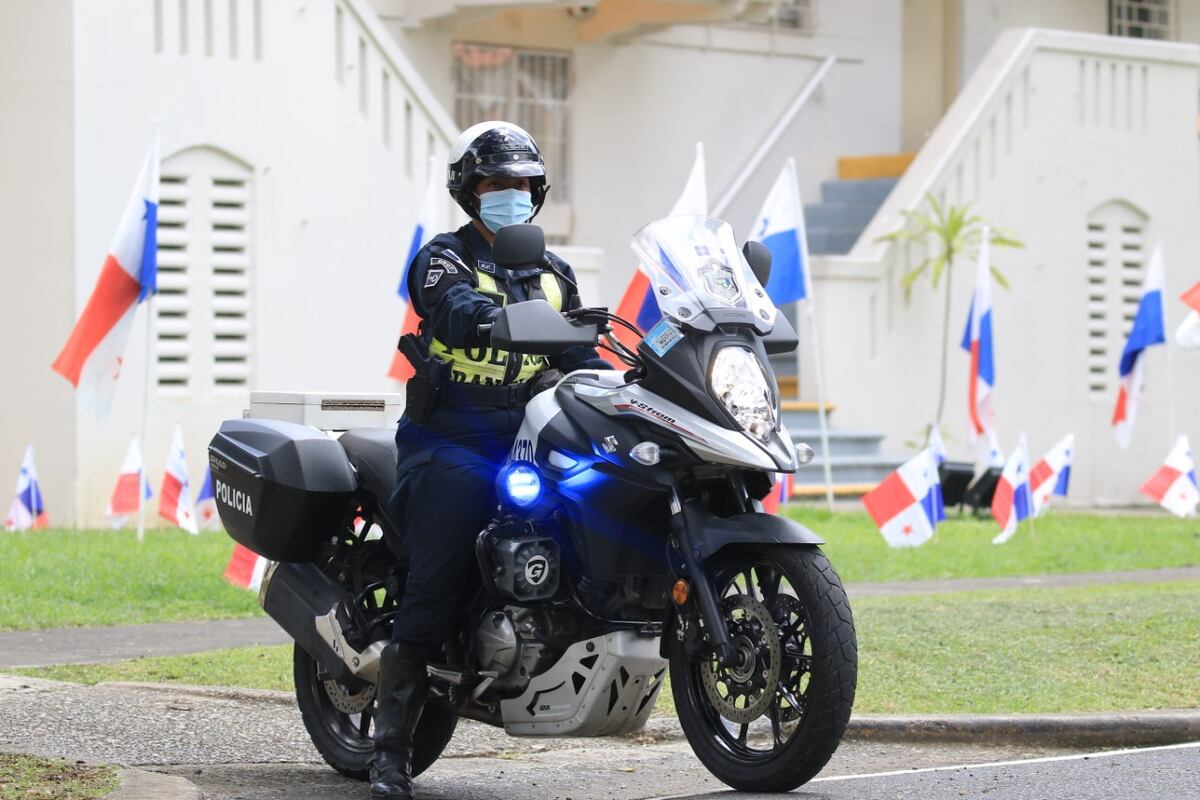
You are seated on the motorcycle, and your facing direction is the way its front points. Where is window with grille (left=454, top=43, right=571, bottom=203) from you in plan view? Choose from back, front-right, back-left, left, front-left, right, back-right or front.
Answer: back-left

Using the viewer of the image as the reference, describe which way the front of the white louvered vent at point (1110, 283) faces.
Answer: facing the viewer

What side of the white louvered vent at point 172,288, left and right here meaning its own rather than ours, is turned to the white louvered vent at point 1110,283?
left

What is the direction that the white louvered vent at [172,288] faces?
toward the camera

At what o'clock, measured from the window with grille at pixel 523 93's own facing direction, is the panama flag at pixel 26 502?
The panama flag is roughly at 1 o'clock from the window with grille.

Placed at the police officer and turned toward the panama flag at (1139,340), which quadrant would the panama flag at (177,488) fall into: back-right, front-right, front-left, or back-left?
front-left

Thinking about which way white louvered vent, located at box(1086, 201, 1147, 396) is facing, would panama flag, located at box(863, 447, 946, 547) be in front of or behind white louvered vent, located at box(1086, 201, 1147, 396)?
in front

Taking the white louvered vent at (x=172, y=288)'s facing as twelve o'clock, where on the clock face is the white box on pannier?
The white box on pannier is roughly at 12 o'clock from the white louvered vent.

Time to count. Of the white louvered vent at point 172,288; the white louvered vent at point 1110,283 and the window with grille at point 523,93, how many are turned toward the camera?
3

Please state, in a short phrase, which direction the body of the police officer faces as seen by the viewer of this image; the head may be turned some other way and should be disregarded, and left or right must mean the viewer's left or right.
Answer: facing the viewer and to the right of the viewer

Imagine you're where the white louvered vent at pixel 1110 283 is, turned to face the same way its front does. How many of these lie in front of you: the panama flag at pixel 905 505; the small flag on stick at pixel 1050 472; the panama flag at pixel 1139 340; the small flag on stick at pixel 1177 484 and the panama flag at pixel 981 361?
5

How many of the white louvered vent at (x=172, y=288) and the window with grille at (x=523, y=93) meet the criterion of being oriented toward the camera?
2

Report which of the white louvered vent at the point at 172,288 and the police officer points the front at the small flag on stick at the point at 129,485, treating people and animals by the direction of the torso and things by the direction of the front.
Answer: the white louvered vent

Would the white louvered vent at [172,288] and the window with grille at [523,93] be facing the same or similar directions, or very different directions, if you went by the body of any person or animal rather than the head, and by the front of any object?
same or similar directions

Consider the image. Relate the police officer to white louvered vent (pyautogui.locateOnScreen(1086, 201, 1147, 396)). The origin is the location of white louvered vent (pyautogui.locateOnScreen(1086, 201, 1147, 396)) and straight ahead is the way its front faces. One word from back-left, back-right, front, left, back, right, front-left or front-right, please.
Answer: front
